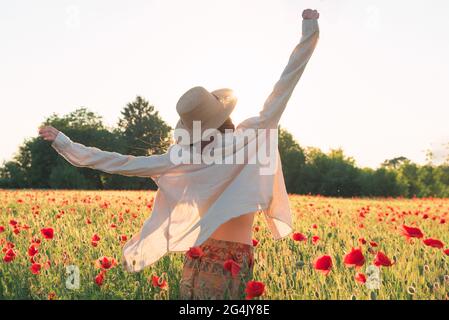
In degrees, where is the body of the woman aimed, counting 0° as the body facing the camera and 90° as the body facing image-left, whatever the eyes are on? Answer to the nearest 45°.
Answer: approximately 180°

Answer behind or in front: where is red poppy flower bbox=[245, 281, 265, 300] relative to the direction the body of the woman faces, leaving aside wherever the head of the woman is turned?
behind

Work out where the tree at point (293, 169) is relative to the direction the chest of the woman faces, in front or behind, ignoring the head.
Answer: in front

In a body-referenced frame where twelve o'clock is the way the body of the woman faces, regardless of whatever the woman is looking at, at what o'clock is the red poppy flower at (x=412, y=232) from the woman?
The red poppy flower is roughly at 3 o'clock from the woman.
